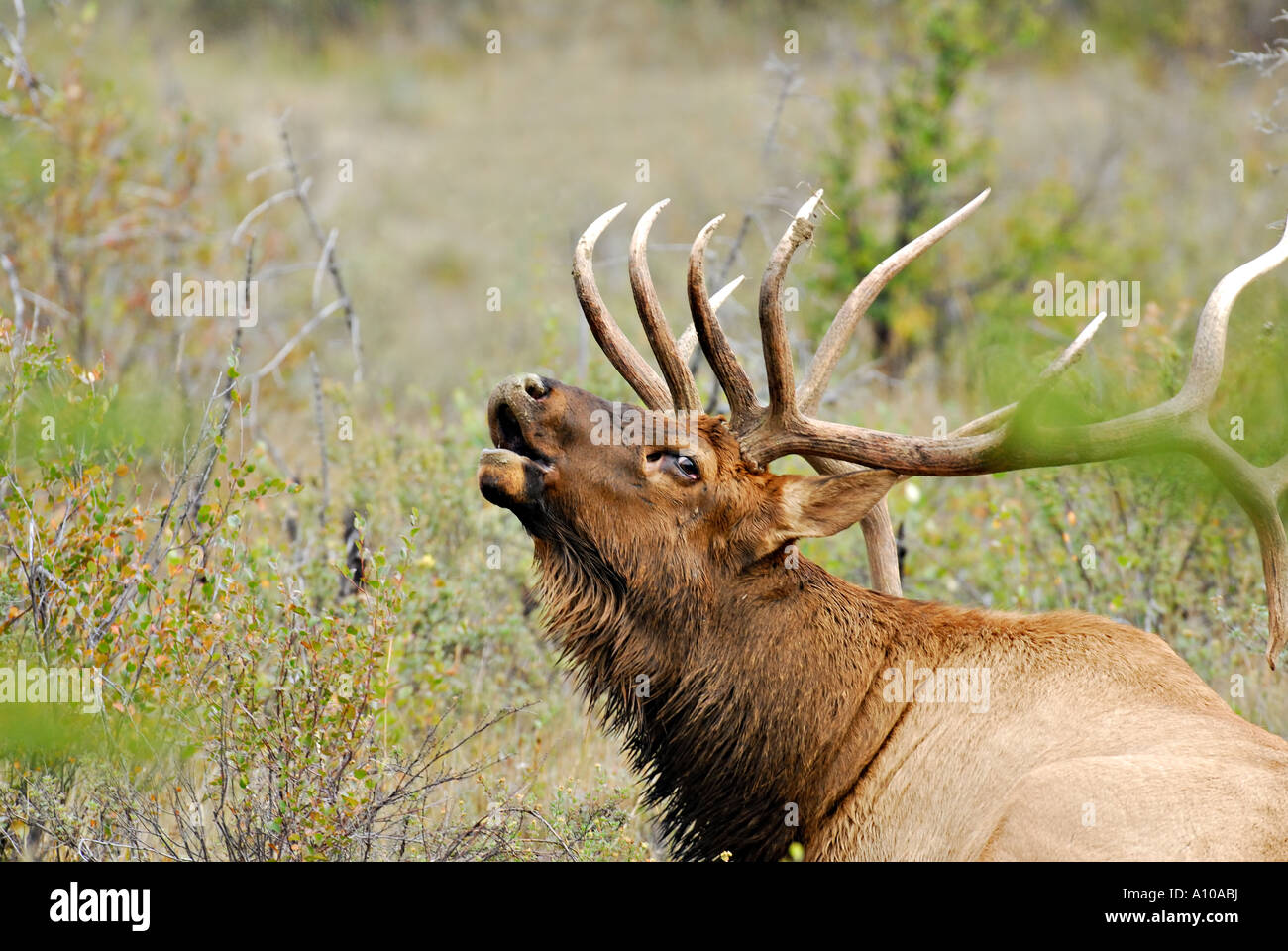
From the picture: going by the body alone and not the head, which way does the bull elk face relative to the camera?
to the viewer's left
